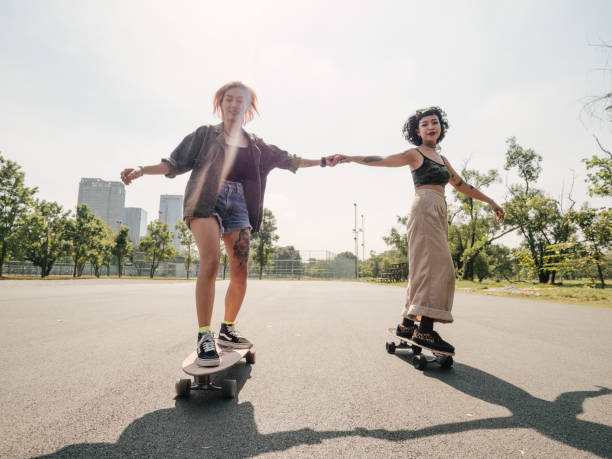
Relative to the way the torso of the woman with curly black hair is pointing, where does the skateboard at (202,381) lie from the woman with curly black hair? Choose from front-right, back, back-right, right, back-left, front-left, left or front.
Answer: right

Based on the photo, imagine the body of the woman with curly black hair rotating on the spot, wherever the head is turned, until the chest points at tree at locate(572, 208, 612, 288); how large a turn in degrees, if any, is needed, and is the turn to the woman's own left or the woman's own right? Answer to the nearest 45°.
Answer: approximately 90° to the woman's own left

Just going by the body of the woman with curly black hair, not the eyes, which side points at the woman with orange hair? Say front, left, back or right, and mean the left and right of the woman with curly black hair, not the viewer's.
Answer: right

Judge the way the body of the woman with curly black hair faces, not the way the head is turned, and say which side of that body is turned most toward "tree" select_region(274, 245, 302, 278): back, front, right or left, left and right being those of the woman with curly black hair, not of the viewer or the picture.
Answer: back

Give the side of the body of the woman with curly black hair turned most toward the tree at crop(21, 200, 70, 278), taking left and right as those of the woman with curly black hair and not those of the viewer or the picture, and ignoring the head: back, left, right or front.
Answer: back

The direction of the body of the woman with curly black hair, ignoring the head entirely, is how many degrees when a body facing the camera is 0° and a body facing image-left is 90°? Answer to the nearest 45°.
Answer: approximately 315°

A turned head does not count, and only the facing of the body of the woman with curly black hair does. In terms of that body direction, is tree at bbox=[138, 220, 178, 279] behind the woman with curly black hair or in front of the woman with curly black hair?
behind

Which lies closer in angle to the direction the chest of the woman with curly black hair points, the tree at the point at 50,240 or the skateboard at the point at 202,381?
the skateboard

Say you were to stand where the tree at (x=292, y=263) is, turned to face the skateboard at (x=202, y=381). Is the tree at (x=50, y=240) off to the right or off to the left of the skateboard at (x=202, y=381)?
right

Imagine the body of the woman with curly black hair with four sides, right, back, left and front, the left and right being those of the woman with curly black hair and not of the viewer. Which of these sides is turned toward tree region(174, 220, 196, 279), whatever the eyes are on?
back
